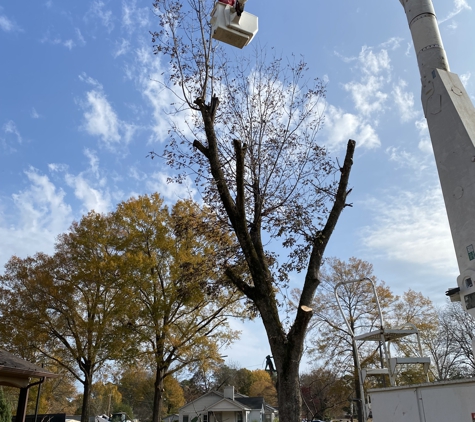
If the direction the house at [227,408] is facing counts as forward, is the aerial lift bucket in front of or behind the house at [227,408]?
in front

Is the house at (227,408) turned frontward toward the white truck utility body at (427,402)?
yes

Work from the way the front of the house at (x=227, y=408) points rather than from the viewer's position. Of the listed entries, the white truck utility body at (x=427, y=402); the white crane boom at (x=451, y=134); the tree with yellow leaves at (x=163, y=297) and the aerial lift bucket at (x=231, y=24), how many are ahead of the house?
4

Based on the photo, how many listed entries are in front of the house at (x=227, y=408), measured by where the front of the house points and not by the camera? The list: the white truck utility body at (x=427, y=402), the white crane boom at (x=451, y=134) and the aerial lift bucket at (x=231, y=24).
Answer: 3

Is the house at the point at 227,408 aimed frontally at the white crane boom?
yes

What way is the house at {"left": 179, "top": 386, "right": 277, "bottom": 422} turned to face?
toward the camera

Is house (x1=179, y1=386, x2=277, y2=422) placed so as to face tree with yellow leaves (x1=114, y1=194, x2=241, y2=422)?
yes
